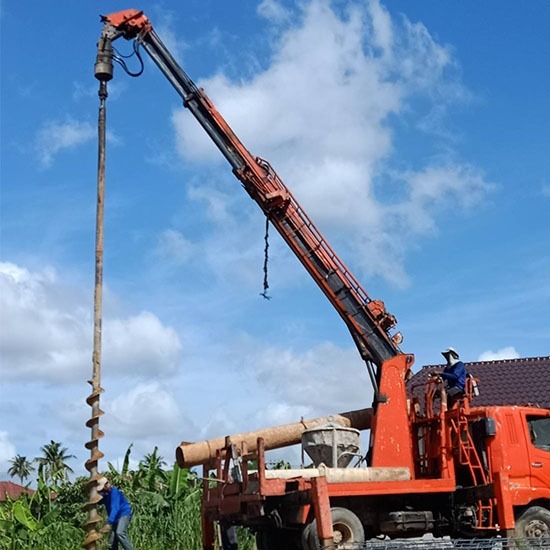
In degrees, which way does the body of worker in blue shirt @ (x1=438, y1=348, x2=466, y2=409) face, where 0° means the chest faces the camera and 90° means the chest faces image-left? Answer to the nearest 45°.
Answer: approximately 90°

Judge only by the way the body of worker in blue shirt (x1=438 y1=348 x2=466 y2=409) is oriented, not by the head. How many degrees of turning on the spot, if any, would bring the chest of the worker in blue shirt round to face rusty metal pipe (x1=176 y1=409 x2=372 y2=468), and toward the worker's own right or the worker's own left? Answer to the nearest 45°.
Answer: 0° — they already face it
